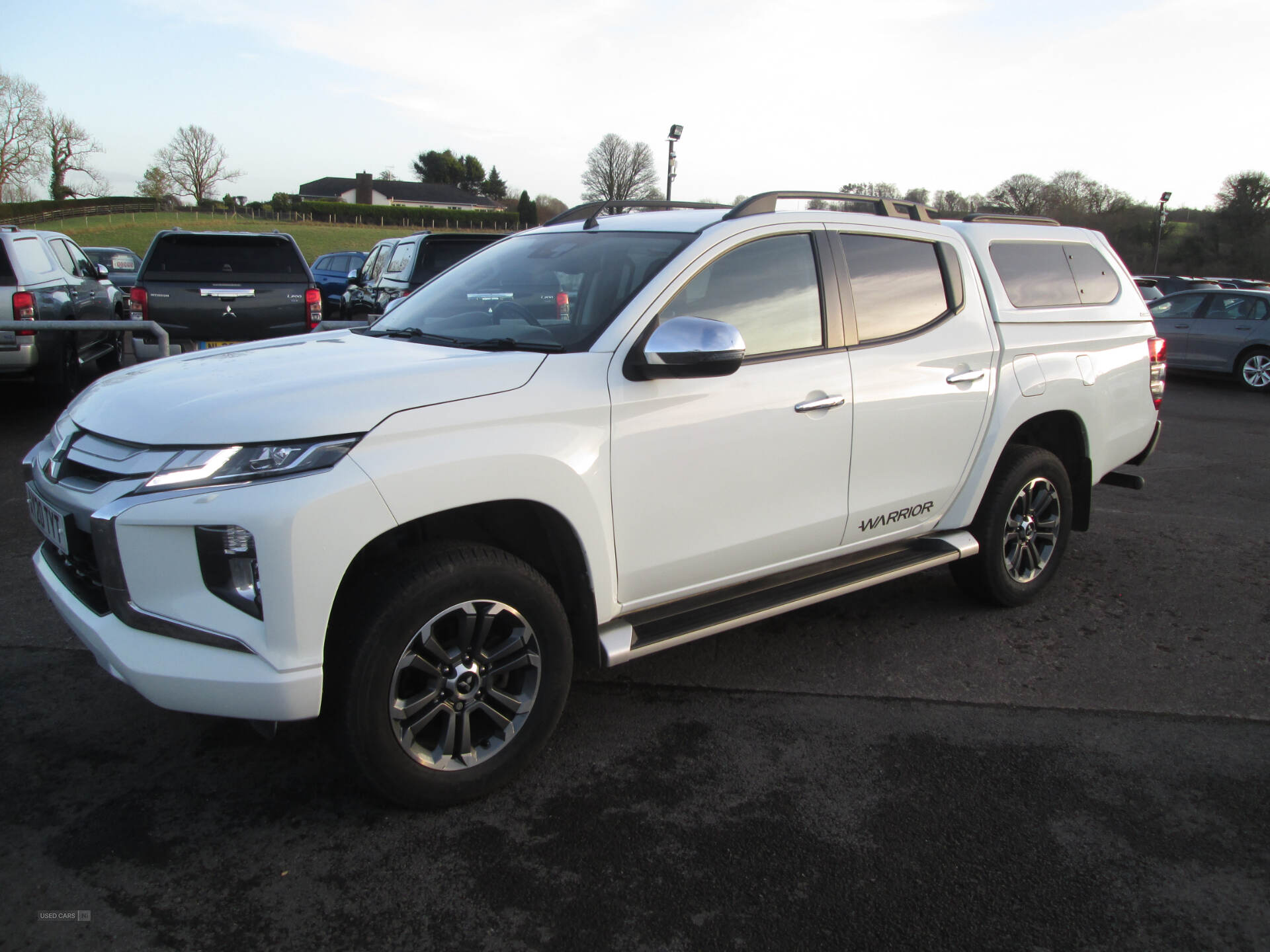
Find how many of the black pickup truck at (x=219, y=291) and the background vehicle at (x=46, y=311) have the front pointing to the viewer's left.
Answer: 0

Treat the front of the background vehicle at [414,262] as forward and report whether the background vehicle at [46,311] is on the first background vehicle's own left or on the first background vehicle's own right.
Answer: on the first background vehicle's own left

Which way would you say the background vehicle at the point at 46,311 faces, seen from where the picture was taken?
facing away from the viewer and to the right of the viewer

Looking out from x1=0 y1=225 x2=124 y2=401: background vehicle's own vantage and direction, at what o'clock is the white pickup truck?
The white pickup truck is roughly at 4 o'clock from the background vehicle.

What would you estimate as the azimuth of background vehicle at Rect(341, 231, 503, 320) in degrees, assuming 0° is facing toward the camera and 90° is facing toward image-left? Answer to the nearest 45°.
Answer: approximately 135°

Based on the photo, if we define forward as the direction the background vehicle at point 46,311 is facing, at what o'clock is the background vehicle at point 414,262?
the background vehicle at point 414,262 is roughly at 1 o'clock from the background vehicle at point 46,311.

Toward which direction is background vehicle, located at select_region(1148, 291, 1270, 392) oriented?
to the viewer's left

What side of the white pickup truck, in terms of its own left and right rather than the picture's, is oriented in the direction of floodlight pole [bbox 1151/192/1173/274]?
back

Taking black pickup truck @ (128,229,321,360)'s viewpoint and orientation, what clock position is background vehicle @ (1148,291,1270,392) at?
The background vehicle is roughly at 3 o'clock from the black pickup truck.

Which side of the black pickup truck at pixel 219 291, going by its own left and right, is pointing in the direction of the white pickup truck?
back

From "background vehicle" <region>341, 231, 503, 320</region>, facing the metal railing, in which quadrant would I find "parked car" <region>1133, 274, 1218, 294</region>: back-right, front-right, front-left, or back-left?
back-left

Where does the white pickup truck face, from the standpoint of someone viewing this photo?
facing the viewer and to the left of the viewer

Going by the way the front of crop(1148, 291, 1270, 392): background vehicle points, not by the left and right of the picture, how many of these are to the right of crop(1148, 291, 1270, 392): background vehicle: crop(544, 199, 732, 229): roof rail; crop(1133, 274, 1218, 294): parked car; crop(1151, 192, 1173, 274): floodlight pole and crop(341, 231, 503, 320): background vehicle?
2

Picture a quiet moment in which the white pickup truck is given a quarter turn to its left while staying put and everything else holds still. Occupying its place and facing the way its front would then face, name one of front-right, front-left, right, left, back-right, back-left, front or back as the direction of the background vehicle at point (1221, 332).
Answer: left

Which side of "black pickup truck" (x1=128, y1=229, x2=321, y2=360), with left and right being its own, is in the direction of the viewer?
back
